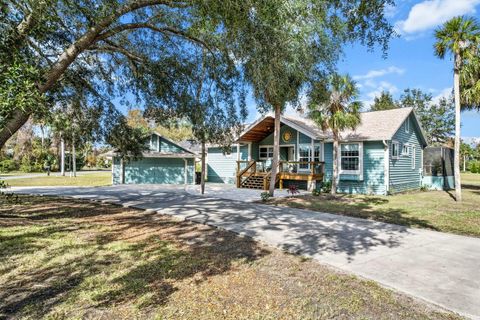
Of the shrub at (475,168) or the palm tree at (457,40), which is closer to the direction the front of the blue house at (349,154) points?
the palm tree

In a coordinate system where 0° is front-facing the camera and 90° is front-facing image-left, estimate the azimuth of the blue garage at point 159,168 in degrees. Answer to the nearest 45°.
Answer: approximately 0°

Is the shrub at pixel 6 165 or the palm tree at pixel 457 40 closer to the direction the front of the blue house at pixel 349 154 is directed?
the shrub

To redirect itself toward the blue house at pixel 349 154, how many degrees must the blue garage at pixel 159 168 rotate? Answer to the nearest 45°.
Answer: approximately 45° to its left

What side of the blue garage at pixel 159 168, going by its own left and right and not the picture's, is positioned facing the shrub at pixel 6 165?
right

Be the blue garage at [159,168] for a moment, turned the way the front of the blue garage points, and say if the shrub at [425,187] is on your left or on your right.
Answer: on your left

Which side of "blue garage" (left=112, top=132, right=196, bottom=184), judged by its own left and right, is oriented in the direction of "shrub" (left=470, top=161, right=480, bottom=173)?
left
